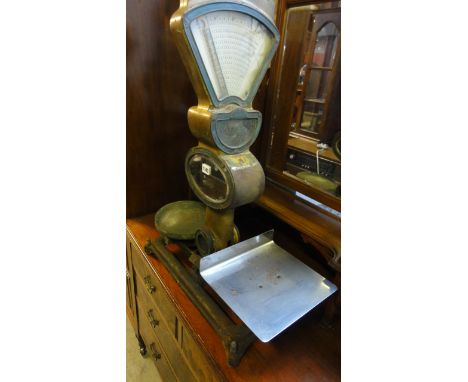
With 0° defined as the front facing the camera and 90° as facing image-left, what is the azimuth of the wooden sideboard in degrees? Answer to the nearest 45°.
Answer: approximately 45°
